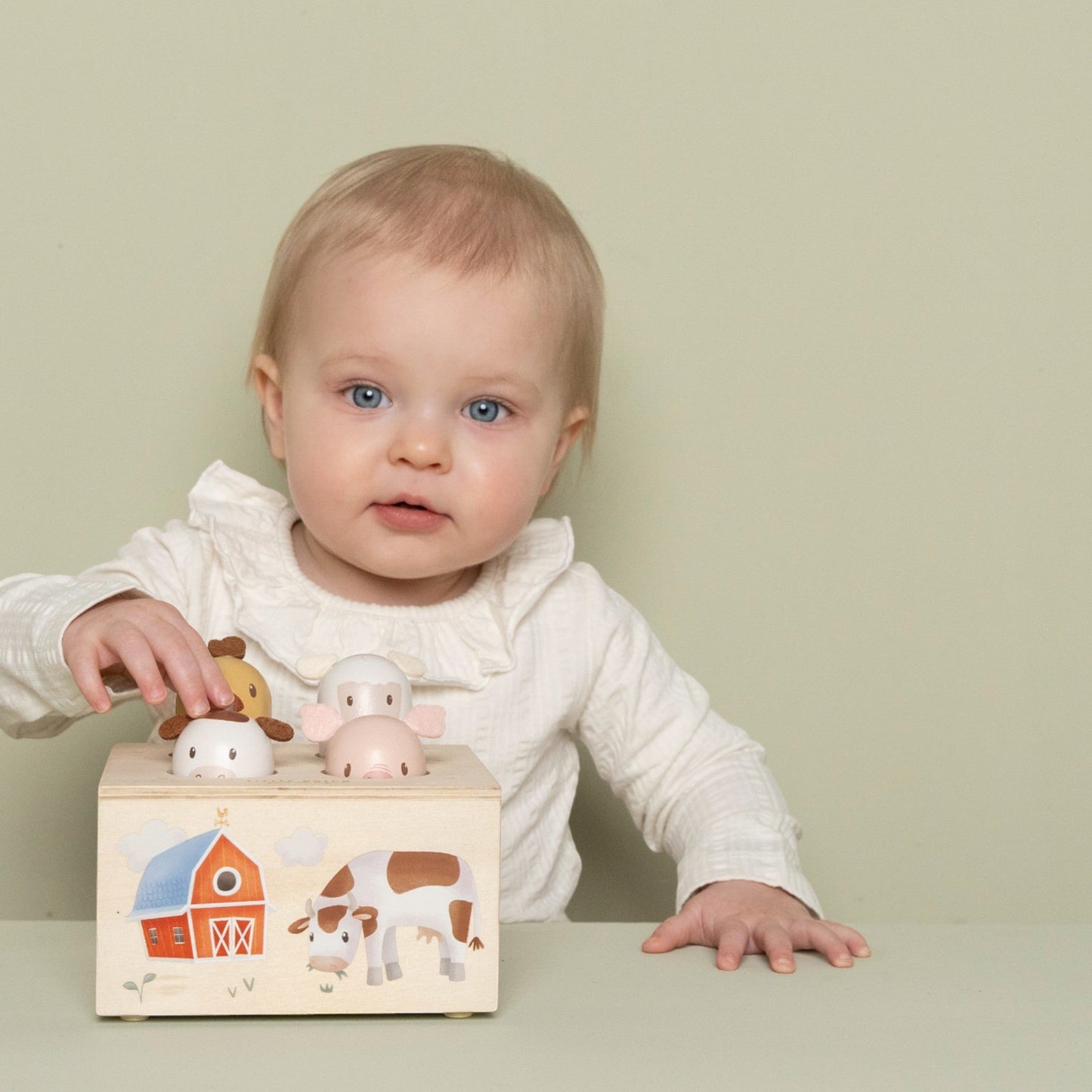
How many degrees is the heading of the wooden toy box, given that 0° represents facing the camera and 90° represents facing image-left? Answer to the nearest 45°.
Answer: approximately 0°

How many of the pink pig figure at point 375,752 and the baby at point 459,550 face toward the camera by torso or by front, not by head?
2
